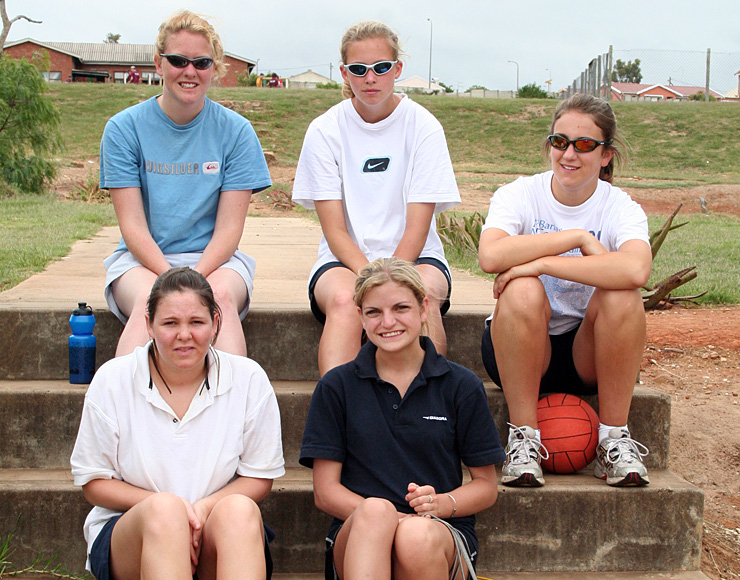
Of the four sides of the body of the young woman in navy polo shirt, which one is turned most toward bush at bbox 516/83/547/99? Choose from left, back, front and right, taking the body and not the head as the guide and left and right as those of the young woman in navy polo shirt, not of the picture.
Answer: back

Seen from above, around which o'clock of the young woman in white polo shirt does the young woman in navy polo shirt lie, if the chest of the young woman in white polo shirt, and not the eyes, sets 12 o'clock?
The young woman in navy polo shirt is roughly at 9 o'clock from the young woman in white polo shirt.

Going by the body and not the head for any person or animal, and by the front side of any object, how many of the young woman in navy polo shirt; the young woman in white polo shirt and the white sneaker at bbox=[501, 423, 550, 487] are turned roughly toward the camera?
3

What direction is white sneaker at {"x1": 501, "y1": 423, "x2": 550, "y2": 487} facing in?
toward the camera

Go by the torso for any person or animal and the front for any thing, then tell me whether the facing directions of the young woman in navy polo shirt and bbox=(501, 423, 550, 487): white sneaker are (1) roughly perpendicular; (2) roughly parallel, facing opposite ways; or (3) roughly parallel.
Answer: roughly parallel

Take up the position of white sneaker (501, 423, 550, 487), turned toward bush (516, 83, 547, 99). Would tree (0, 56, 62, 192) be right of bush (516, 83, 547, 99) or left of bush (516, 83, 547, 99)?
left

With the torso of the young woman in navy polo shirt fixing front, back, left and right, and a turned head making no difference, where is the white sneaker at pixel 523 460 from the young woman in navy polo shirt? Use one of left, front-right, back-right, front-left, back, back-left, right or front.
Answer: back-left

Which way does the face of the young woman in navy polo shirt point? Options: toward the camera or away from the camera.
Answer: toward the camera

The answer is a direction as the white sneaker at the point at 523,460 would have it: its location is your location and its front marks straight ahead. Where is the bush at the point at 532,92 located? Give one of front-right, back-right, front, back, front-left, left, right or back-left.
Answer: back

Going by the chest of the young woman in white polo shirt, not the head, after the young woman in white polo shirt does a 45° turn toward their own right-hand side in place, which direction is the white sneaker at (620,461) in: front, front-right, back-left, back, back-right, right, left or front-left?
back-left

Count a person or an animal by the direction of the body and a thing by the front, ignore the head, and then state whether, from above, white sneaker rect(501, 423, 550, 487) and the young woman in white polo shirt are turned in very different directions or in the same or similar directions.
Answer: same or similar directions

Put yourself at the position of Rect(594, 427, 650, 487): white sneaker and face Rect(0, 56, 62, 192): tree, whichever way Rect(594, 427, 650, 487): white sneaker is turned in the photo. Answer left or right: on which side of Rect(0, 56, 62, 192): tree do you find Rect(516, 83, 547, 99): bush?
right

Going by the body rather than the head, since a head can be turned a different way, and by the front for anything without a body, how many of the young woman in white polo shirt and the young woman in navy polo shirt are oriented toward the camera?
2

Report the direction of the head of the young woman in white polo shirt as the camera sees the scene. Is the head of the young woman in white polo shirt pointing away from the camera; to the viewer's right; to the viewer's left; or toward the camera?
toward the camera

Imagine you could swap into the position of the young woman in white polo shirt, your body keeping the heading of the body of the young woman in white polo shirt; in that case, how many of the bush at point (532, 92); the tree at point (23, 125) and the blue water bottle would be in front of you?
0

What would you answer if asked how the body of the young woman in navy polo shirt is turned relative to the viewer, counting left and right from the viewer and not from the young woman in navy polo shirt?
facing the viewer

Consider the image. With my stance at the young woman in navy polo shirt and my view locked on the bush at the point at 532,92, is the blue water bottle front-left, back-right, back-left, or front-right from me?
front-left

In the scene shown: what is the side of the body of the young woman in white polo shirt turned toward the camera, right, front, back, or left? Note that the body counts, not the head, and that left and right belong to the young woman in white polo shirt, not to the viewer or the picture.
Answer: front
